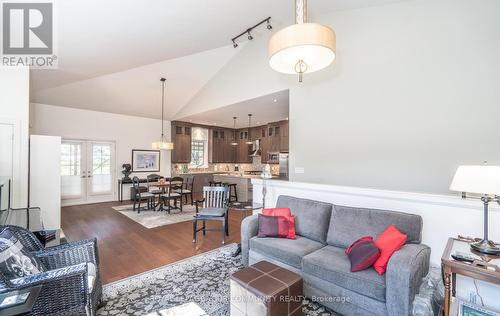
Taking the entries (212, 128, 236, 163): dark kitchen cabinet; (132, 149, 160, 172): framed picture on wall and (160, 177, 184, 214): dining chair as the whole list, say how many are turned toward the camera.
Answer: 2

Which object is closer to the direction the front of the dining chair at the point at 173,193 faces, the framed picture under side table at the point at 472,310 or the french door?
the french door

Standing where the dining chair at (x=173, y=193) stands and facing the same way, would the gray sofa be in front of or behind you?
behind

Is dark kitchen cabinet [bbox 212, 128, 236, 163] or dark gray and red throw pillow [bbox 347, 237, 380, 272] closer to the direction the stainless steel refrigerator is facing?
the dark gray and red throw pillow

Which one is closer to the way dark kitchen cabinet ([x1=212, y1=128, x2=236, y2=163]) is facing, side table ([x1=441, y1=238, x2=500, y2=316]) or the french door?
the side table

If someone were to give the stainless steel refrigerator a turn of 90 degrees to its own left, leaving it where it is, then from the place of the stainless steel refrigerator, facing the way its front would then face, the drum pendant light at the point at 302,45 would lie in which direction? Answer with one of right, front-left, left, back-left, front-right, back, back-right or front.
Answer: front-right

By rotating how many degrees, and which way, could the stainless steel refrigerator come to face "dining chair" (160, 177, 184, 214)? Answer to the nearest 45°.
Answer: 0° — it already faces it

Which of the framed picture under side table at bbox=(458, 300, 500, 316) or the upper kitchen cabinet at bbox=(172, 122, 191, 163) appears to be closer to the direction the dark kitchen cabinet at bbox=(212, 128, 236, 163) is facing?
the framed picture under side table

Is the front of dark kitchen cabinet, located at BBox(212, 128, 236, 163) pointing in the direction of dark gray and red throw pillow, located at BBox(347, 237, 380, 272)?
yes

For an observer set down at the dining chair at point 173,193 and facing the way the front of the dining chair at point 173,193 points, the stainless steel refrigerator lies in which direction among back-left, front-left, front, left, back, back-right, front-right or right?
back-right

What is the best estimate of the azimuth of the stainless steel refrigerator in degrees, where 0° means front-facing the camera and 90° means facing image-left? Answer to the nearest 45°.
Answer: approximately 45°

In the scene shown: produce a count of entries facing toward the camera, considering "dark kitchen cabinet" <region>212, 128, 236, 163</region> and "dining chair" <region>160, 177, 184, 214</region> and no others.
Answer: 1

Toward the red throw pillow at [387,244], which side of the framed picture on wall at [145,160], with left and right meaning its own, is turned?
front

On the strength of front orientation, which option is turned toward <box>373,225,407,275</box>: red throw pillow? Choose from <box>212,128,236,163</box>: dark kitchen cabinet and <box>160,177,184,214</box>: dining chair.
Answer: the dark kitchen cabinet
